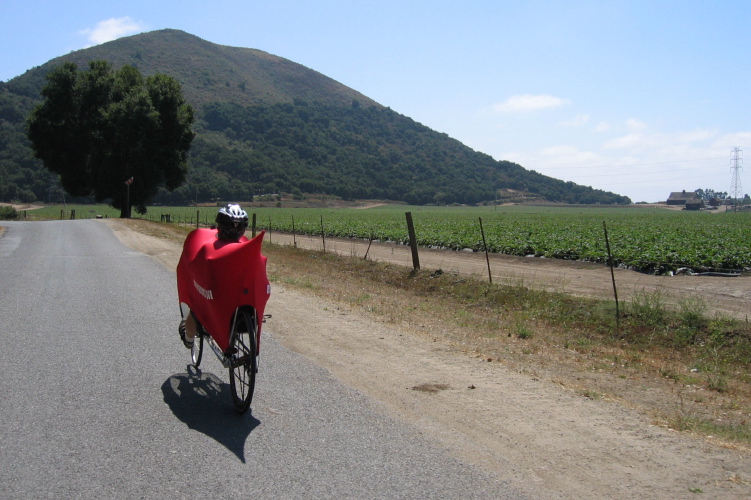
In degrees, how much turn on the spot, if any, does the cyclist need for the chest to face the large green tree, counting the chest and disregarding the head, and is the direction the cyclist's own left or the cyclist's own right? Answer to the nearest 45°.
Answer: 0° — they already face it

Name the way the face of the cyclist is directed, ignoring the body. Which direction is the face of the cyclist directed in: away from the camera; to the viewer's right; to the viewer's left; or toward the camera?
away from the camera

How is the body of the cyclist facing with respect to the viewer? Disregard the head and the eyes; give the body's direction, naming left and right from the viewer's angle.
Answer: facing away from the viewer
